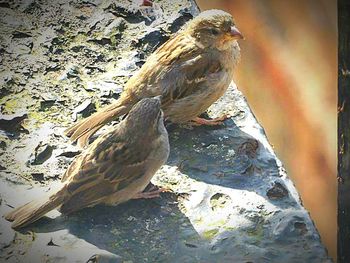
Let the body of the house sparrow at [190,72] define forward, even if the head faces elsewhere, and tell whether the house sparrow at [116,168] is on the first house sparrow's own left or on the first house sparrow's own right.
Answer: on the first house sparrow's own right

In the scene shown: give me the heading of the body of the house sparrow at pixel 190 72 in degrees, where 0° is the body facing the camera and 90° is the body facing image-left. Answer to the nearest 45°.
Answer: approximately 270°
